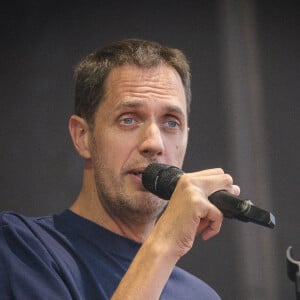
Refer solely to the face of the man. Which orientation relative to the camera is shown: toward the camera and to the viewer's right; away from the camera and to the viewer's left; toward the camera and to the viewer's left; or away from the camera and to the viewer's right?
toward the camera and to the viewer's right

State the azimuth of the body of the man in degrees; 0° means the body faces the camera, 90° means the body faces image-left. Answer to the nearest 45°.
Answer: approximately 315°
